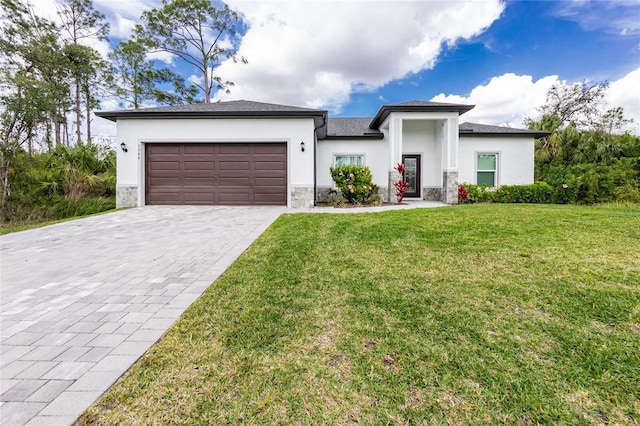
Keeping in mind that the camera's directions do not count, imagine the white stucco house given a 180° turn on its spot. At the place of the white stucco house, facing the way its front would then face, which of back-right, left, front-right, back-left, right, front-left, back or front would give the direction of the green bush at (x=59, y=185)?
left

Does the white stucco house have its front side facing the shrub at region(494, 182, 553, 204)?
no

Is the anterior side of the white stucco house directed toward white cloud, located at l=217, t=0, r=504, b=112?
no

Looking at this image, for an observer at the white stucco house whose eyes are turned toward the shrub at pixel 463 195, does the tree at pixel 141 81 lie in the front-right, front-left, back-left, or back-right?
back-left

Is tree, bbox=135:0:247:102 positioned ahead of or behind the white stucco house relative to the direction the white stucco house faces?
behind

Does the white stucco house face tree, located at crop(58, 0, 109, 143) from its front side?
no

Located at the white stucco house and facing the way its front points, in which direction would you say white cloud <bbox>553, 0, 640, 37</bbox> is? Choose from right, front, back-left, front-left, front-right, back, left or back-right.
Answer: left

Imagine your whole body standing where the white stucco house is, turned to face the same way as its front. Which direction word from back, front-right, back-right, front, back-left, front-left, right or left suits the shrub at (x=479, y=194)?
left

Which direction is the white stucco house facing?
toward the camera
